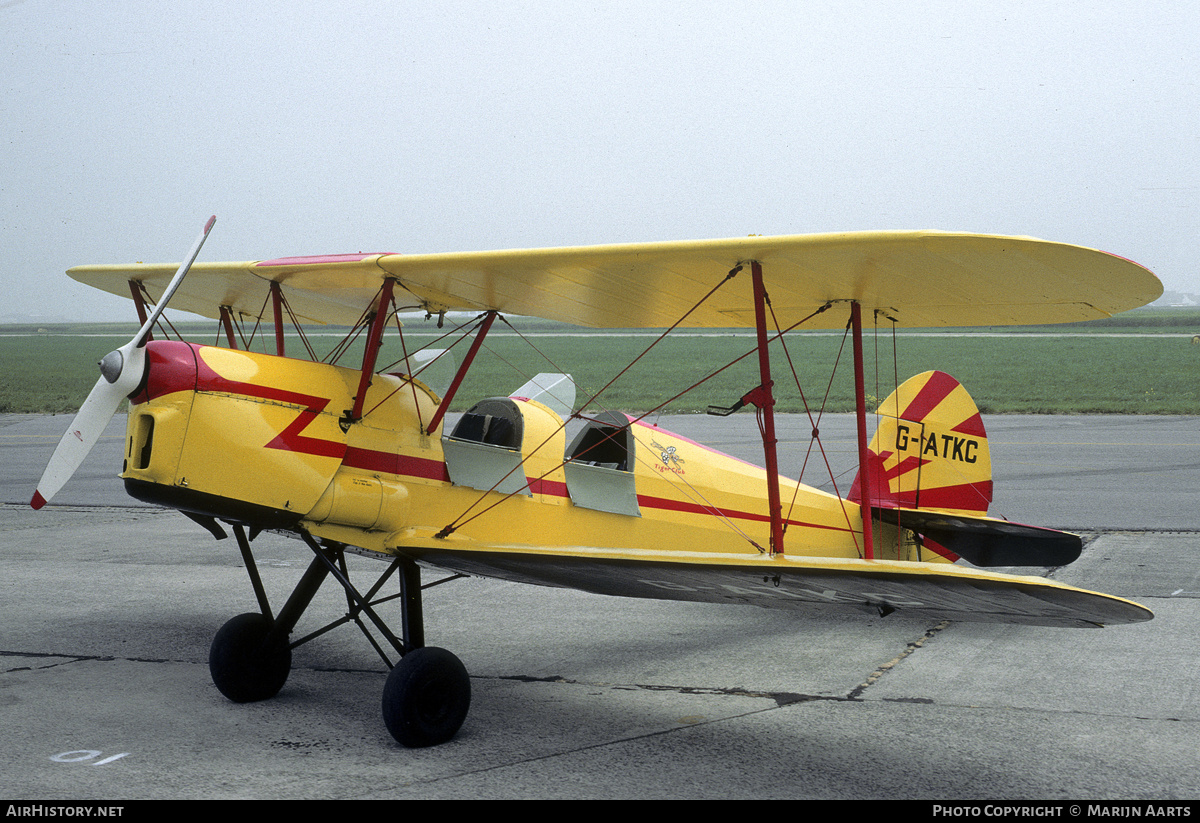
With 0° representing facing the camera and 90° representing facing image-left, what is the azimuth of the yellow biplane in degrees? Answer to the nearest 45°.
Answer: approximately 45°
